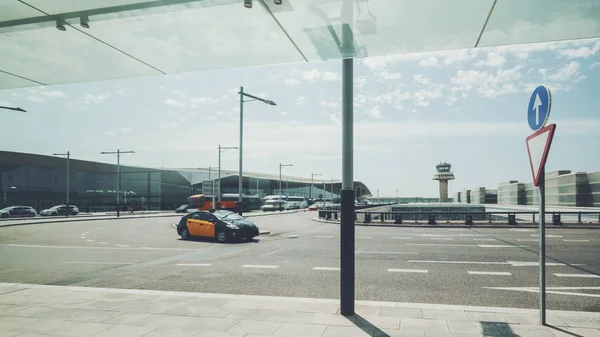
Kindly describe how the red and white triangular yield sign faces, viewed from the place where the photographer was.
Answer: facing the viewer and to the left of the viewer

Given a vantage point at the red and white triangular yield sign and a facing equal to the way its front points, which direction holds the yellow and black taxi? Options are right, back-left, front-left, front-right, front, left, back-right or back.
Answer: right

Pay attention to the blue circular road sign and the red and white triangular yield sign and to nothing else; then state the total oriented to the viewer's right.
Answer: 0

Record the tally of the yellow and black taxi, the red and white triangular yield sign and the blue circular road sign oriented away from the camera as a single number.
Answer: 0

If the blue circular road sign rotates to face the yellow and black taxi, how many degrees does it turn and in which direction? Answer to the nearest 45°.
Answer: approximately 90° to its right

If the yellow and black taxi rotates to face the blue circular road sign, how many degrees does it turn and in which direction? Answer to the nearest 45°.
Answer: approximately 45° to its right
